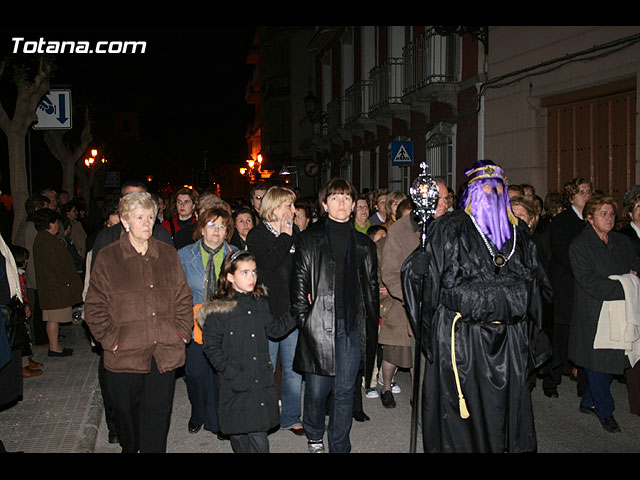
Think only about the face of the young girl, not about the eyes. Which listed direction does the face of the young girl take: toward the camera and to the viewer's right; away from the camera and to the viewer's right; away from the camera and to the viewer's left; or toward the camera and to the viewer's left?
toward the camera and to the viewer's right

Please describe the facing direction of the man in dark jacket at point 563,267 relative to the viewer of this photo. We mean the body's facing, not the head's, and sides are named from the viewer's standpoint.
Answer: facing the viewer and to the right of the viewer

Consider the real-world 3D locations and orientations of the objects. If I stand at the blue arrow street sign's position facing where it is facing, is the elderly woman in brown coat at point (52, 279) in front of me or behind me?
in front

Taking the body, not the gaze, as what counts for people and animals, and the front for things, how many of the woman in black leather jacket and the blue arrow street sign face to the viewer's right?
0

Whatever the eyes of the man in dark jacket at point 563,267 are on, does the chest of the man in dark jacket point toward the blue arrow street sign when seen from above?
no

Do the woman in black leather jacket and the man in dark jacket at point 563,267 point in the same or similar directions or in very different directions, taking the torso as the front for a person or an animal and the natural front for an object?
same or similar directions

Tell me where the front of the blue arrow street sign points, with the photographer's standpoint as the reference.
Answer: facing the viewer

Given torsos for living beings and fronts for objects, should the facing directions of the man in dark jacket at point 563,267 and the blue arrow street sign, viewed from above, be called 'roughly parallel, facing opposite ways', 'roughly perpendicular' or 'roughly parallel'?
roughly parallel

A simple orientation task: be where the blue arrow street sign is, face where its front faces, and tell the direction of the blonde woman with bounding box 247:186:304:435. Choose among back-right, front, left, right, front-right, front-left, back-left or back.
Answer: front

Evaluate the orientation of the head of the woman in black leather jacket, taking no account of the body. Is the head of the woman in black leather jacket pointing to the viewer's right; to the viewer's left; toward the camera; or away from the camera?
toward the camera

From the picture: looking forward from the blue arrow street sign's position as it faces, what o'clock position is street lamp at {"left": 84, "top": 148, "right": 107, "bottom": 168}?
The street lamp is roughly at 6 o'clock from the blue arrow street sign.

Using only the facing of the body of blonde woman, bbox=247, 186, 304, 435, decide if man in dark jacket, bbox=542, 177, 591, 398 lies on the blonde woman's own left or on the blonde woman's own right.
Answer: on the blonde woman's own left

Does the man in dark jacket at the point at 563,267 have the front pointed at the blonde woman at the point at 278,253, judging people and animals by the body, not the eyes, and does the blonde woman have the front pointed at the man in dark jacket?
no

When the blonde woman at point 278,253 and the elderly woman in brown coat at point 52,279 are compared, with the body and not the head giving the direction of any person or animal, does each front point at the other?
no

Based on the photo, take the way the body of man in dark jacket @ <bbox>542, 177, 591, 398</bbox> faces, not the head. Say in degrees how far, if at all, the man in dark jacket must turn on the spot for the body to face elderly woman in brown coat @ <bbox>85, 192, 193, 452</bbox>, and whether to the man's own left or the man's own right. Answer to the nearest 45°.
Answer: approximately 90° to the man's own right

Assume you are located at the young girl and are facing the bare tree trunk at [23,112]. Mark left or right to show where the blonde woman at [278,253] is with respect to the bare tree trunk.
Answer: right

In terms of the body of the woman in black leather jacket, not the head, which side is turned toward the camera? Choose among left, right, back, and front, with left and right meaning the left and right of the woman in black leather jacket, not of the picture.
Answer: front
